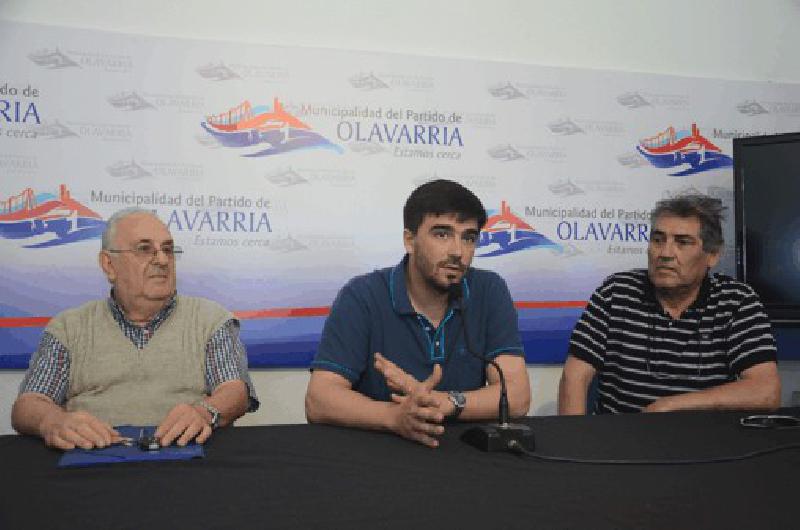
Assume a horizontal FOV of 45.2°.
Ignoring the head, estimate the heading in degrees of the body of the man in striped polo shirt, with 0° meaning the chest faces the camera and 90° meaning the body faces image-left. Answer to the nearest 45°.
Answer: approximately 0°

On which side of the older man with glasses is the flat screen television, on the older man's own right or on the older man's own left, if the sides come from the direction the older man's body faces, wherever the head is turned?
on the older man's own left

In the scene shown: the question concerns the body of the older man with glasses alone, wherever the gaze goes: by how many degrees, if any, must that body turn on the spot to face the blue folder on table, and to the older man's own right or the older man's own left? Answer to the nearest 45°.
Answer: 0° — they already face it

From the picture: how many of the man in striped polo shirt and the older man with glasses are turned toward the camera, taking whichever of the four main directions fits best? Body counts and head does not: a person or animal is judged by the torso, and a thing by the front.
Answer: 2

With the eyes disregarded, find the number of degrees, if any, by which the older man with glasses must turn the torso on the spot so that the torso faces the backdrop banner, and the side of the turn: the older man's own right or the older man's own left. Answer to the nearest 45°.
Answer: approximately 135° to the older man's own left

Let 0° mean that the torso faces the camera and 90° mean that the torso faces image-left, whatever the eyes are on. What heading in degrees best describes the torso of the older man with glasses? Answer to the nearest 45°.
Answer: approximately 0°

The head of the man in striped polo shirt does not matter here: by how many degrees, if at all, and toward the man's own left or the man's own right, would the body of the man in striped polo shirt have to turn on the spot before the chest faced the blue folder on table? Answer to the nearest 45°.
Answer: approximately 45° to the man's own right

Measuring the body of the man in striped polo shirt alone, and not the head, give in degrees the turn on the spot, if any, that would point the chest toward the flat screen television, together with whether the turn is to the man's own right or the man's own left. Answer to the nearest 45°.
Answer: approximately 135° to the man's own left

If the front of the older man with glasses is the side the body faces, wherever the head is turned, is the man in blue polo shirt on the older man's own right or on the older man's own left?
on the older man's own left

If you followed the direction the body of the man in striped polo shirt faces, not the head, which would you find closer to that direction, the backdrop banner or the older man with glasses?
the older man with glasses
